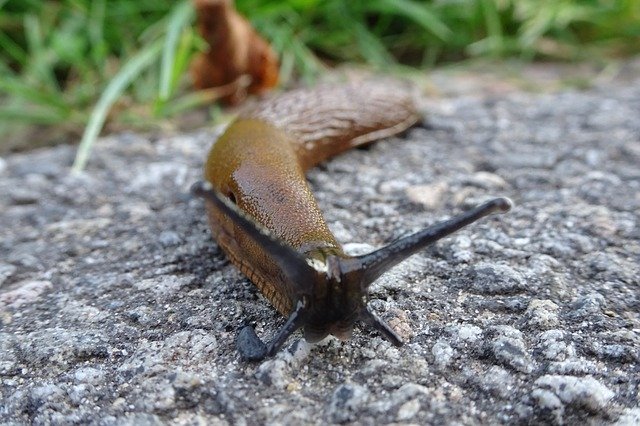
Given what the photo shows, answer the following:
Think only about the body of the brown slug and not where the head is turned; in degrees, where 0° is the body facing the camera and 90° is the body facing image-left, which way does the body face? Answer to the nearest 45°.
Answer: approximately 0°

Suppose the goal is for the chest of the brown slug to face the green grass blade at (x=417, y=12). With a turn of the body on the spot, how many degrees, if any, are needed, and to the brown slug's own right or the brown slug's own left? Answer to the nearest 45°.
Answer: approximately 180°

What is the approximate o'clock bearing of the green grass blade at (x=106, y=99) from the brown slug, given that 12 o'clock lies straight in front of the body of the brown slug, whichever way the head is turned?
The green grass blade is roughly at 5 o'clock from the brown slug.

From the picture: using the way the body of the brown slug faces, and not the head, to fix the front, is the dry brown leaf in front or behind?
behind

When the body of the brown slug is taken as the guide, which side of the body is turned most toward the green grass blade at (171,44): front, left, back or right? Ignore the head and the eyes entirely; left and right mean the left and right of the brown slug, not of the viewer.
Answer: back

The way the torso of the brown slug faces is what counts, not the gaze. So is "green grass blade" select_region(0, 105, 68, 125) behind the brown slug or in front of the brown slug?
behind
